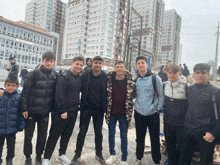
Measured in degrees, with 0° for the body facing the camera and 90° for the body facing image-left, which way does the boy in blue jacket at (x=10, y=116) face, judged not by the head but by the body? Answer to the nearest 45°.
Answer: approximately 0°

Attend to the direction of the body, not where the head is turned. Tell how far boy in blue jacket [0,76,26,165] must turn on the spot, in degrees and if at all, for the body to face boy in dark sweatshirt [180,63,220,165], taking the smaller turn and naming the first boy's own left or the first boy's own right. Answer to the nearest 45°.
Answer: approximately 45° to the first boy's own left

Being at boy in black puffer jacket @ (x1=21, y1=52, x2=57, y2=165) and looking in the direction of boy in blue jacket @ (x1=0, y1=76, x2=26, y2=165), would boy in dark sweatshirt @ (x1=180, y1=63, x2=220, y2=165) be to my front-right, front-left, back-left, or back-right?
back-left
